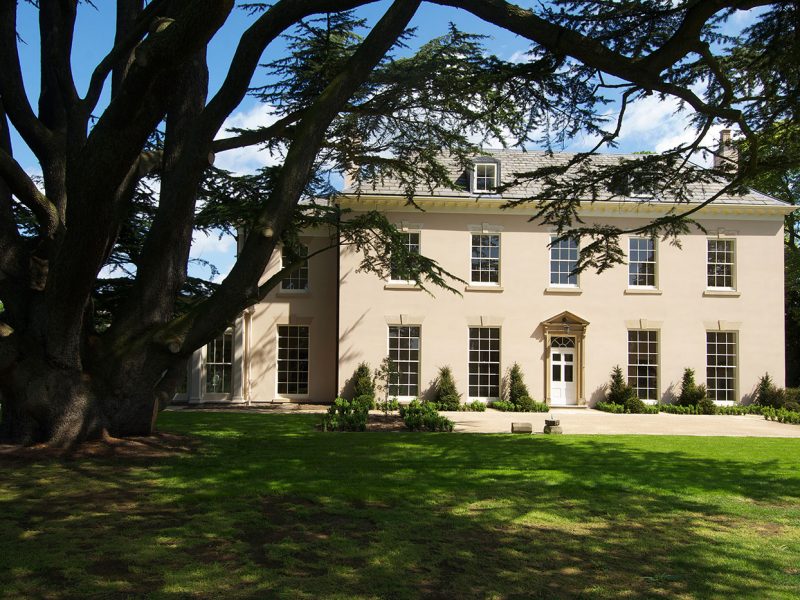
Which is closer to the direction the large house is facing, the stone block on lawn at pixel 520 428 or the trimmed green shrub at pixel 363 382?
the stone block on lawn

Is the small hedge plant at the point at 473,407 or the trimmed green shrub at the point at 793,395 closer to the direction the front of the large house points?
the small hedge plant

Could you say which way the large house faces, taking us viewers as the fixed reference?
facing the viewer

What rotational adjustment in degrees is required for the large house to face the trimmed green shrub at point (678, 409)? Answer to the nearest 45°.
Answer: approximately 90° to its left

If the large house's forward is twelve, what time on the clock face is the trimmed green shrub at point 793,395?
The trimmed green shrub is roughly at 9 o'clock from the large house.

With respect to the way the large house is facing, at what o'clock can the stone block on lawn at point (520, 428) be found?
The stone block on lawn is roughly at 12 o'clock from the large house.

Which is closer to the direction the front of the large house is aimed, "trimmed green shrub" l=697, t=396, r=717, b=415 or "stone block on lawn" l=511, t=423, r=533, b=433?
the stone block on lawn
